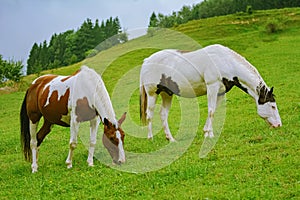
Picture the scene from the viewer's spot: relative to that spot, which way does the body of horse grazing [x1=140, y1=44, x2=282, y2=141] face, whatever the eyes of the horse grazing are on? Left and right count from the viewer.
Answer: facing to the right of the viewer

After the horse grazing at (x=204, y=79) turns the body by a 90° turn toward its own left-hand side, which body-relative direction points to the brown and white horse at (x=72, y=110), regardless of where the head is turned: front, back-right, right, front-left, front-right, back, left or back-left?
back-left
